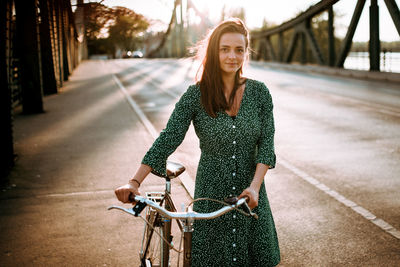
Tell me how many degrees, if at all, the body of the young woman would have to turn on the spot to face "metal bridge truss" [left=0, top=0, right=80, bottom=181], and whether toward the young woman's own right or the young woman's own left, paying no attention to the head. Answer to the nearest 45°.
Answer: approximately 135° to the young woman's own right

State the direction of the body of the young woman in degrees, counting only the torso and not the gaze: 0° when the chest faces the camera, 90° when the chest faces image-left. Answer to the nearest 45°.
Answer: approximately 0°

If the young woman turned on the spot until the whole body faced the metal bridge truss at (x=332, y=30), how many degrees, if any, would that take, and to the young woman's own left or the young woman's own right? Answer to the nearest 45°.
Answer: approximately 180°
